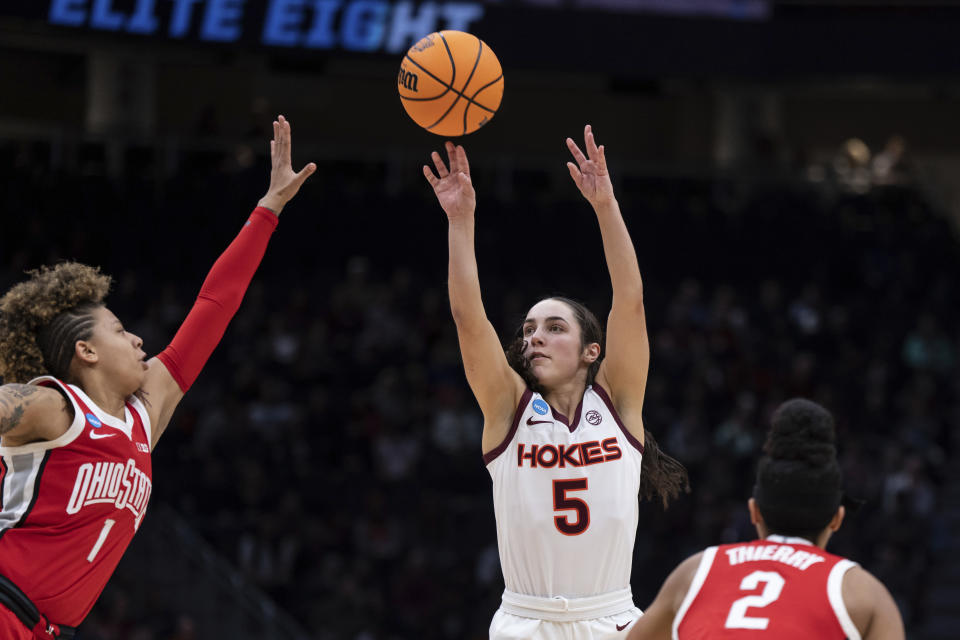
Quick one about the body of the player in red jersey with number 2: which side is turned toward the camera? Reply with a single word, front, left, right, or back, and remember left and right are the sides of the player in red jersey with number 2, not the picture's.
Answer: back

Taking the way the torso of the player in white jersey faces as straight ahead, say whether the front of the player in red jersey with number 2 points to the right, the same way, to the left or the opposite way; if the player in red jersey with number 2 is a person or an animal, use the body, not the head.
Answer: the opposite way

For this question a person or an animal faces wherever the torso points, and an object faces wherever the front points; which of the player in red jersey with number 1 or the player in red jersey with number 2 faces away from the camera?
the player in red jersey with number 2

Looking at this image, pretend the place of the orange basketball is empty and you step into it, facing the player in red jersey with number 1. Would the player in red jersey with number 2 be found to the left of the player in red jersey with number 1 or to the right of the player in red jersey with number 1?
left

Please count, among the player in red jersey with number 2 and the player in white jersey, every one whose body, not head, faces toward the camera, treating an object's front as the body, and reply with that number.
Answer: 1

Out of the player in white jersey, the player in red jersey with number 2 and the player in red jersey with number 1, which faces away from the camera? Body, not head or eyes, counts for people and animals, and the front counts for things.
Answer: the player in red jersey with number 2

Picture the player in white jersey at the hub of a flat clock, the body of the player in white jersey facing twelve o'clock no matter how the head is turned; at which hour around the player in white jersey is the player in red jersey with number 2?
The player in red jersey with number 2 is roughly at 11 o'clock from the player in white jersey.

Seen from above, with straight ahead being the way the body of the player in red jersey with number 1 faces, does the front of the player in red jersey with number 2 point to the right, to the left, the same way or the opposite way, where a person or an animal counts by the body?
to the left

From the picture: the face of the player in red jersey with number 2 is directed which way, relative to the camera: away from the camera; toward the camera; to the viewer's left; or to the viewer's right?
away from the camera

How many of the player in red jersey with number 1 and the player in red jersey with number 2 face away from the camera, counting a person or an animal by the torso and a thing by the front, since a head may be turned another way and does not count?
1

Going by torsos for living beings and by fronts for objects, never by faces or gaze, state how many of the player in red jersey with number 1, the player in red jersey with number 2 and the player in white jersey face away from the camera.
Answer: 1

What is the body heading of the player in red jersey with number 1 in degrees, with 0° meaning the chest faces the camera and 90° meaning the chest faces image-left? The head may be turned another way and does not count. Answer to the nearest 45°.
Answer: approximately 315°

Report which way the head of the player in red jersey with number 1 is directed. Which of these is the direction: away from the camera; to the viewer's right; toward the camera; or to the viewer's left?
to the viewer's right
